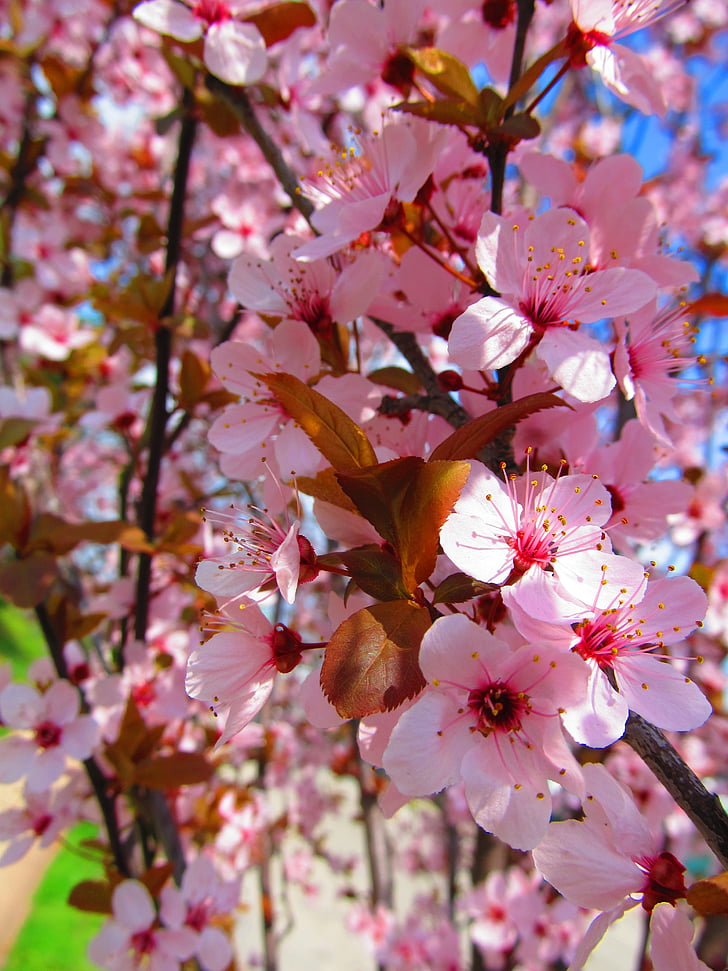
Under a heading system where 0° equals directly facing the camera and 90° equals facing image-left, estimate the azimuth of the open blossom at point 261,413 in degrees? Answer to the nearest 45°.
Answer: approximately 45°

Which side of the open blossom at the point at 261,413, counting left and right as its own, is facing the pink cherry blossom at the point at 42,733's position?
right

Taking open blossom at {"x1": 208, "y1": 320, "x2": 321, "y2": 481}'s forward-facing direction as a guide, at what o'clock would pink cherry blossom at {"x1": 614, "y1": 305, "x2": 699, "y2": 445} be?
The pink cherry blossom is roughly at 8 o'clock from the open blossom.
